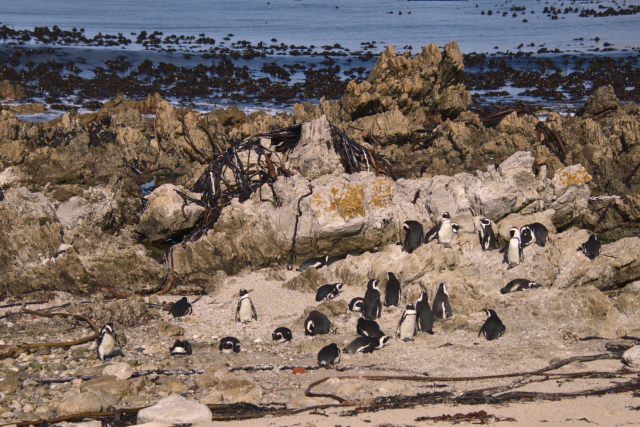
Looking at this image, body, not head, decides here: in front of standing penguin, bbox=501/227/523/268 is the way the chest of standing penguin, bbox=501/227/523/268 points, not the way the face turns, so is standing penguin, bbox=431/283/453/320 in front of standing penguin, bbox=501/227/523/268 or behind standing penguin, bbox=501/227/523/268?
in front

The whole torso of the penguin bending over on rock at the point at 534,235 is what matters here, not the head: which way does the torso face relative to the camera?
to the viewer's left

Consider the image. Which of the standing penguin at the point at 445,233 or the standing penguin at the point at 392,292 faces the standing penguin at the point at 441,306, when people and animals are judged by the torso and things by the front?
the standing penguin at the point at 445,233

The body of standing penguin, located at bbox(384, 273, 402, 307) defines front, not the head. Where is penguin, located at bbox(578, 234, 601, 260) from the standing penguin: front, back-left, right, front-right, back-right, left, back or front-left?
right

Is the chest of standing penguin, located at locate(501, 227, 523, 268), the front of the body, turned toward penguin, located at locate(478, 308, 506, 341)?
yes

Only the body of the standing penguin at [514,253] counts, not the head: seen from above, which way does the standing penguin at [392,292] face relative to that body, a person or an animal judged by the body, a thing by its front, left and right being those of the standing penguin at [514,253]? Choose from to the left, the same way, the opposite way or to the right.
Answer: the opposite way

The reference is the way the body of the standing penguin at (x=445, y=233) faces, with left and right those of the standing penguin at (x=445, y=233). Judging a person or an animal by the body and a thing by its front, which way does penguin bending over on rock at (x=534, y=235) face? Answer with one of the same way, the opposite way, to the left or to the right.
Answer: to the right

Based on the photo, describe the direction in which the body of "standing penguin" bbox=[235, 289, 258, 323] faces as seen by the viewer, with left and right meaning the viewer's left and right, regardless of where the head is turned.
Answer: facing the viewer

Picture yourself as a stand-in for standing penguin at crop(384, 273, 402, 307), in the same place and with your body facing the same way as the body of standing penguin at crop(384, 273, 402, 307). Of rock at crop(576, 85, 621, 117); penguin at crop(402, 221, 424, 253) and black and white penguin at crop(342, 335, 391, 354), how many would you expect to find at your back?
1

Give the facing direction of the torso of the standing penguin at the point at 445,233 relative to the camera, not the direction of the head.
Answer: toward the camera

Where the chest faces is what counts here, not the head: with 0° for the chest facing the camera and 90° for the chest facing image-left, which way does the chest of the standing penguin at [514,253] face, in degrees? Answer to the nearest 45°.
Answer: approximately 0°

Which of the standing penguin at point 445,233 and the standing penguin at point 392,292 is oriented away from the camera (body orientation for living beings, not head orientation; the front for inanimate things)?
the standing penguin at point 392,292

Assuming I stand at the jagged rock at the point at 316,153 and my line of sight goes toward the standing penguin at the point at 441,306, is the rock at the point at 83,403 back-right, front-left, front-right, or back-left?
front-right

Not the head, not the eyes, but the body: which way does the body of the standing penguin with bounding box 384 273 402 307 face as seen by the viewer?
away from the camera

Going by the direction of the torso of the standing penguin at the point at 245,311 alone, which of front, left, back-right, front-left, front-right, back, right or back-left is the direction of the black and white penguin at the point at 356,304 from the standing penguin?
left

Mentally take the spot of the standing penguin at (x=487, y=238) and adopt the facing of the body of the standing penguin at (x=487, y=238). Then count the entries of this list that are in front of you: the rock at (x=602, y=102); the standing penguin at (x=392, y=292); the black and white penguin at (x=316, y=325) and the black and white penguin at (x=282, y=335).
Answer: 3

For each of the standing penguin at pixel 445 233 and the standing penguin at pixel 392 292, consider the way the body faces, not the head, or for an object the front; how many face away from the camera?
1
